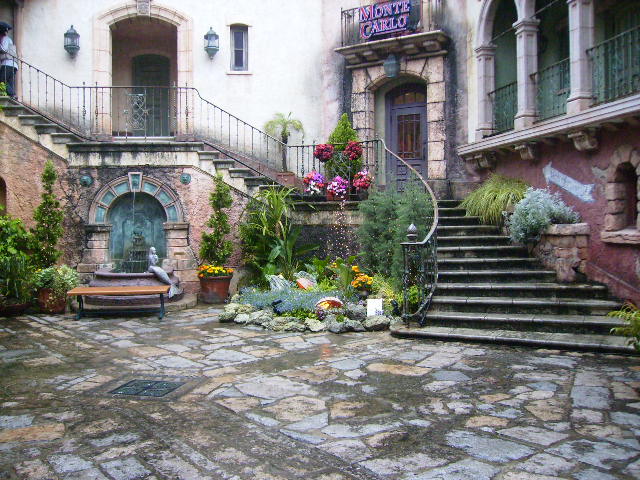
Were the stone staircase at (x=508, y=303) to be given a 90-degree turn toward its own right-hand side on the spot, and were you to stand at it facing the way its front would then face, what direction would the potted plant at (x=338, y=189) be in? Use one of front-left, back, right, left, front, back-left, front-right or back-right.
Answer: front-right

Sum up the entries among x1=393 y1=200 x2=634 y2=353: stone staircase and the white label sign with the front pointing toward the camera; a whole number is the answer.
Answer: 2

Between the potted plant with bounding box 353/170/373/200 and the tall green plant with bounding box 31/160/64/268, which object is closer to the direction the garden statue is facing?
the potted plant

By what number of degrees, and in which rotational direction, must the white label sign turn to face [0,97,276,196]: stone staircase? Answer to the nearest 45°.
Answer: approximately 135° to its right

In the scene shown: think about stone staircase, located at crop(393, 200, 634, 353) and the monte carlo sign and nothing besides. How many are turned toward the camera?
2

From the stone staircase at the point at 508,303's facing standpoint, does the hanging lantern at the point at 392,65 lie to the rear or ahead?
to the rear

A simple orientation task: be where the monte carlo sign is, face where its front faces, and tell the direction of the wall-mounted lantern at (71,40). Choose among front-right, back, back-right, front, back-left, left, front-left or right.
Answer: right

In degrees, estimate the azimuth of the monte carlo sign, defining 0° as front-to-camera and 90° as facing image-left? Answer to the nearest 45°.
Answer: approximately 0°
